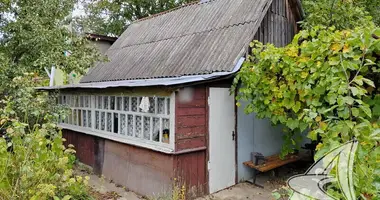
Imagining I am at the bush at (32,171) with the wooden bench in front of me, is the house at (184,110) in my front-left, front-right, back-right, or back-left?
front-left

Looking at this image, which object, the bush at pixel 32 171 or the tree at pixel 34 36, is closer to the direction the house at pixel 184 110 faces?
the bush

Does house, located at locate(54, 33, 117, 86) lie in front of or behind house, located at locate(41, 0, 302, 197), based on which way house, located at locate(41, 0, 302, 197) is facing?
behind

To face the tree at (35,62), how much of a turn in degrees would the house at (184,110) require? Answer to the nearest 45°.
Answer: approximately 135° to its right

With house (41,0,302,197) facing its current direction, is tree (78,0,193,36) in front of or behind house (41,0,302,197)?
behind

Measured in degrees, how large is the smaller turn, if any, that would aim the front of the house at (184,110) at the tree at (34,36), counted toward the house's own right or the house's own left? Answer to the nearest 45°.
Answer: approximately 135° to the house's own right

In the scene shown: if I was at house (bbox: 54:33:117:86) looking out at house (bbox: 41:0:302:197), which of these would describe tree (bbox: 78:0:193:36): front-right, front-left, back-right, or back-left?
back-left

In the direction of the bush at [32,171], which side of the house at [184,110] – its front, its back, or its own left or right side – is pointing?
right

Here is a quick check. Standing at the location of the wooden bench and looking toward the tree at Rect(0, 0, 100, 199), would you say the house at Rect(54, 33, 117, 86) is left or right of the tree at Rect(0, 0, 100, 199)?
right
